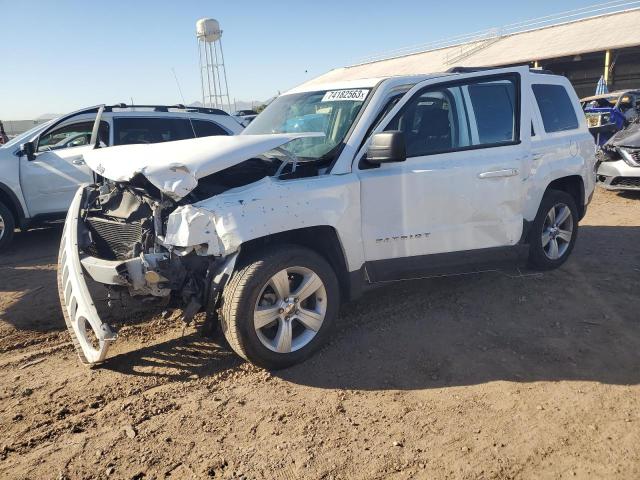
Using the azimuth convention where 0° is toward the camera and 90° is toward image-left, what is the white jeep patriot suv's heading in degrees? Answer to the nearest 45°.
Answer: approximately 45°

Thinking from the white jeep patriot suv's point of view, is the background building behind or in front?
behind
